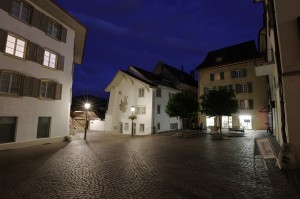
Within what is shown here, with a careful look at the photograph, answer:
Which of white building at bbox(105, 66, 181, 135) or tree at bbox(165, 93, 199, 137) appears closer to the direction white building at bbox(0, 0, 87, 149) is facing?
the tree

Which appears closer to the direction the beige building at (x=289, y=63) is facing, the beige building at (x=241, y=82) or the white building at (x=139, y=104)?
the white building

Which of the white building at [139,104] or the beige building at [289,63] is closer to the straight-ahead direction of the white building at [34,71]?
the beige building

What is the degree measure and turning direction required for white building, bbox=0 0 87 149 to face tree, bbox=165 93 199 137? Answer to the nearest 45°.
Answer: approximately 45° to its left

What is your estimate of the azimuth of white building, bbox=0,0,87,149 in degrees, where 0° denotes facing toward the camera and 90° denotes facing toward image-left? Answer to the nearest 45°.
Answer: approximately 315°

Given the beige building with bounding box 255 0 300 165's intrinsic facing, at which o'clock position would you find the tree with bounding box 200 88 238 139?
The tree is roughly at 2 o'clock from the beige building.

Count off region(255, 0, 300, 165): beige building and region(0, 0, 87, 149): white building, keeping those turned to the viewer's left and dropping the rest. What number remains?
1

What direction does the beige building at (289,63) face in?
to the viewer's left

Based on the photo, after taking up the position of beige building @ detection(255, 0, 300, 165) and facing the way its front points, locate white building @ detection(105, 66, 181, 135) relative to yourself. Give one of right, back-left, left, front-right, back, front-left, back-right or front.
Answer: front-right

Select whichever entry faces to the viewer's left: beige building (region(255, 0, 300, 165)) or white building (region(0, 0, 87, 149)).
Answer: the beige building

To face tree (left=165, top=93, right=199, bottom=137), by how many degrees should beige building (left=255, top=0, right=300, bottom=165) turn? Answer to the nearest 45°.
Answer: approximately 45° to its right

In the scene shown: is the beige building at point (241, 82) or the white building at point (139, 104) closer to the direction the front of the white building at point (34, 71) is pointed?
the beige building

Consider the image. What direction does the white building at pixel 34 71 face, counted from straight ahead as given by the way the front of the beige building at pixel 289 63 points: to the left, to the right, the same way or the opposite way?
the opposite way

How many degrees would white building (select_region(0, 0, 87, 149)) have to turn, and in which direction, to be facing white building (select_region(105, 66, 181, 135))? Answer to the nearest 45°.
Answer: approximately 90° to its left
